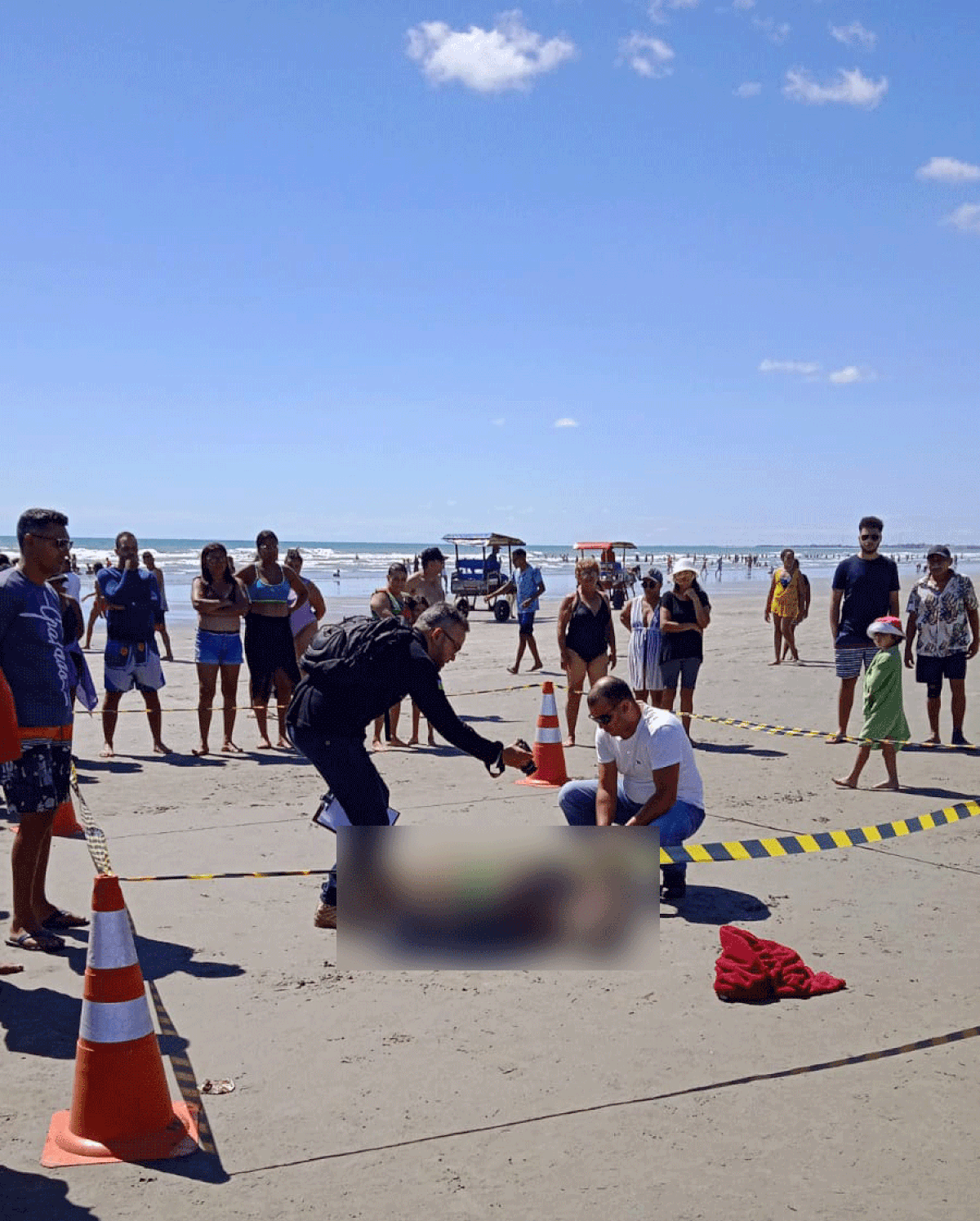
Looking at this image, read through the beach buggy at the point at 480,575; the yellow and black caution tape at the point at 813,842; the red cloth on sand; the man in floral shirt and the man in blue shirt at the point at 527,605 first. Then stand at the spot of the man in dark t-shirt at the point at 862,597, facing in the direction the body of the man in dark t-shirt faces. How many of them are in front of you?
2

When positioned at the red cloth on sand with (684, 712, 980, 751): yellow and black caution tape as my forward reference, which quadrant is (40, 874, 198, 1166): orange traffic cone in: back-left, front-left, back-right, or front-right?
back-left

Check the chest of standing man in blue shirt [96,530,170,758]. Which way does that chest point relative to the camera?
toward the camera

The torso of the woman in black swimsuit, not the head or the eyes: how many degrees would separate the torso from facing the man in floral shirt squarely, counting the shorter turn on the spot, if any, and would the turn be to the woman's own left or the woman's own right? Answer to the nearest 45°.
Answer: approximately 90° to the woman's own left

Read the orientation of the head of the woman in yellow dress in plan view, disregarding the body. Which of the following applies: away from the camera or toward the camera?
toward the camera

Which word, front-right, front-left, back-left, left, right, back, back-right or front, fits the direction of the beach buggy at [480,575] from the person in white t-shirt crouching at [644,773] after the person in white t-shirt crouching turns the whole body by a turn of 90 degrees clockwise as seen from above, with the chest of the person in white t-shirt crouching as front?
front-right

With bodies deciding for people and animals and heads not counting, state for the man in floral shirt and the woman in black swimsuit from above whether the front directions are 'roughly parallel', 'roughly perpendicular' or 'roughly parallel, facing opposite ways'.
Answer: roughly parallel

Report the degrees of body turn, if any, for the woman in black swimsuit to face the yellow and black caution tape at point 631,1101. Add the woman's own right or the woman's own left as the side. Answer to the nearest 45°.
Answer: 0° — they already face it

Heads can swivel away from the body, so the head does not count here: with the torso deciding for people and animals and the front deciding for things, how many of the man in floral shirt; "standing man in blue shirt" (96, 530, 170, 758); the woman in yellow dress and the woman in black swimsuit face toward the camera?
4

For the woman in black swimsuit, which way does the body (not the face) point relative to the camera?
toward the camera

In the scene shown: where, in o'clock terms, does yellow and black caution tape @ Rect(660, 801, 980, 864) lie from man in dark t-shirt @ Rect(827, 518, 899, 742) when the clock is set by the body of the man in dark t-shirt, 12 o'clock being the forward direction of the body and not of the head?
The yellow and black caution tape is roughly at 12 o'clock from the man in dark t-shirt.

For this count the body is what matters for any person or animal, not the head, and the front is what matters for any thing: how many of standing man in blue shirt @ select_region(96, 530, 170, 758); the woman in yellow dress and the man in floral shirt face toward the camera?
3

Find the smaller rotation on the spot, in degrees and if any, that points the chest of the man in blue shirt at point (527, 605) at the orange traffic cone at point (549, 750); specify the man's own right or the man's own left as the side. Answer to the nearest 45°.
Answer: approximately 45° to the man's own left

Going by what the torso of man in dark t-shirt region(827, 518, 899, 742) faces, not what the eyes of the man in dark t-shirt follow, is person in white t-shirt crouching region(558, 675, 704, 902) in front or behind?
in front
